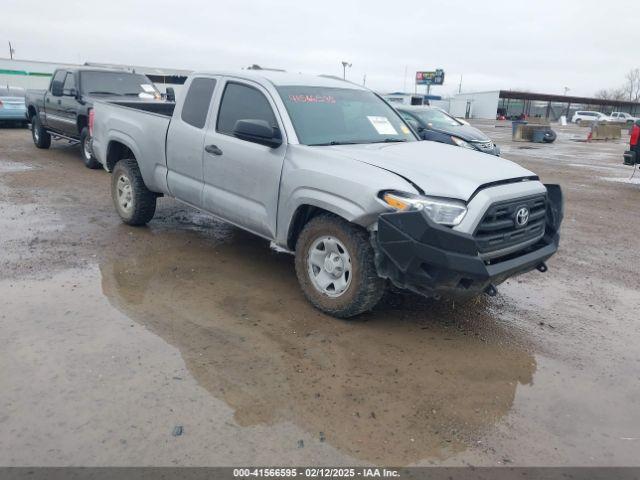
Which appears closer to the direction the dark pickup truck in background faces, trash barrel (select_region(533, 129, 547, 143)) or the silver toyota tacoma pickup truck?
the silver toyota tacoma pickup truck

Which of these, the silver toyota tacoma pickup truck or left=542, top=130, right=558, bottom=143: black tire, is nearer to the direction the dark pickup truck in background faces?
the silver toyota tacoma pickup truck

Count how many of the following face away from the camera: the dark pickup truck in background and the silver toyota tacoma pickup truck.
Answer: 0

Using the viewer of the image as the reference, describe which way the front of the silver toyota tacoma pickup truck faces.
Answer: facing the viewer and to the right of the viewer

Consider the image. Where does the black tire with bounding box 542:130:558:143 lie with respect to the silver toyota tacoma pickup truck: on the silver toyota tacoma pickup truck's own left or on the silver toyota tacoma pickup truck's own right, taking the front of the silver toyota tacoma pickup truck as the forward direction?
on the silver toyota tacoma pickup truck's own left

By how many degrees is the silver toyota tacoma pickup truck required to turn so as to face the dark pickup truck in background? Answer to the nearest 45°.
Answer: approximately 180°

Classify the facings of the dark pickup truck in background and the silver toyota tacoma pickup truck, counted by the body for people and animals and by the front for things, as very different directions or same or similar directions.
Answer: same or similar directions

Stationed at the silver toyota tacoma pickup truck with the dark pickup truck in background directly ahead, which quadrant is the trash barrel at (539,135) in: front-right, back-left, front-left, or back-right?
front-right
